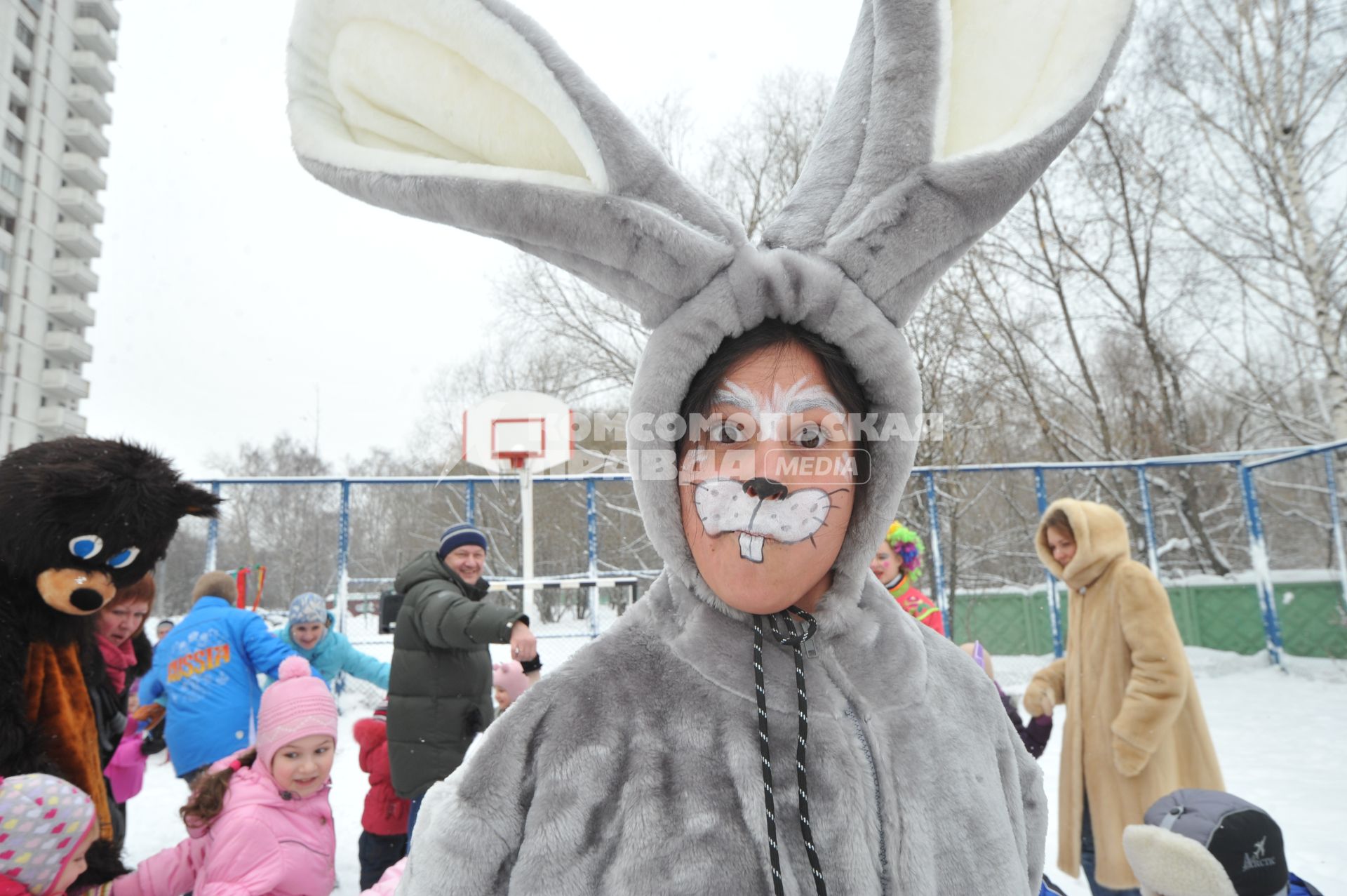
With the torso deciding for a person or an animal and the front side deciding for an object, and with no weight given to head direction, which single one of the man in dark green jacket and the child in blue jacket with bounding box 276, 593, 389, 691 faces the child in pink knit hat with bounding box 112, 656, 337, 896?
the child in blue jacket

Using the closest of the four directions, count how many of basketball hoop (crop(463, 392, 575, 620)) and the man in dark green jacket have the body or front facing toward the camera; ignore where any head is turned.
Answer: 1

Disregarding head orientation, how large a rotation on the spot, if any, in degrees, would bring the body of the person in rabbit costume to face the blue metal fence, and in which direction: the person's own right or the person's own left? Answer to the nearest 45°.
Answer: approximately 135° to the person's own left

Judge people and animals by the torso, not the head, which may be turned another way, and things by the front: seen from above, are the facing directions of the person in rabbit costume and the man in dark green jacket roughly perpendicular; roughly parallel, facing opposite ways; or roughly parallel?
roughly perpendicular

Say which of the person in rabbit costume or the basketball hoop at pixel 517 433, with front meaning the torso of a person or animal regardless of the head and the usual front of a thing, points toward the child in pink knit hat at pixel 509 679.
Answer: the basketball hoop

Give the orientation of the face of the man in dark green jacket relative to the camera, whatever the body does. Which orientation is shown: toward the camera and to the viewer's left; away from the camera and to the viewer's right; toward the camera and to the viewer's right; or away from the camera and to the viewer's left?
toward the camera and to the viewer's right

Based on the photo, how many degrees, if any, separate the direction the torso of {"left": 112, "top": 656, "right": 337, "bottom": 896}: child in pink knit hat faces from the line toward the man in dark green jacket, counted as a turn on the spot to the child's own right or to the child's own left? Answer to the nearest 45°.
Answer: approximately 90° to the child's own left

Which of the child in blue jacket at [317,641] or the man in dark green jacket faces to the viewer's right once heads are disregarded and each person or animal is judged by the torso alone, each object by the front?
the man in dark green jacket

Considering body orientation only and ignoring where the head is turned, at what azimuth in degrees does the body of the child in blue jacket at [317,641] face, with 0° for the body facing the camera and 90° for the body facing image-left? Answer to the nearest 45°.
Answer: approximately 0°

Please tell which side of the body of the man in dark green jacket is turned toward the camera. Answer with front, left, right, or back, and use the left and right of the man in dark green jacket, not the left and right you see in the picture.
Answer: right
